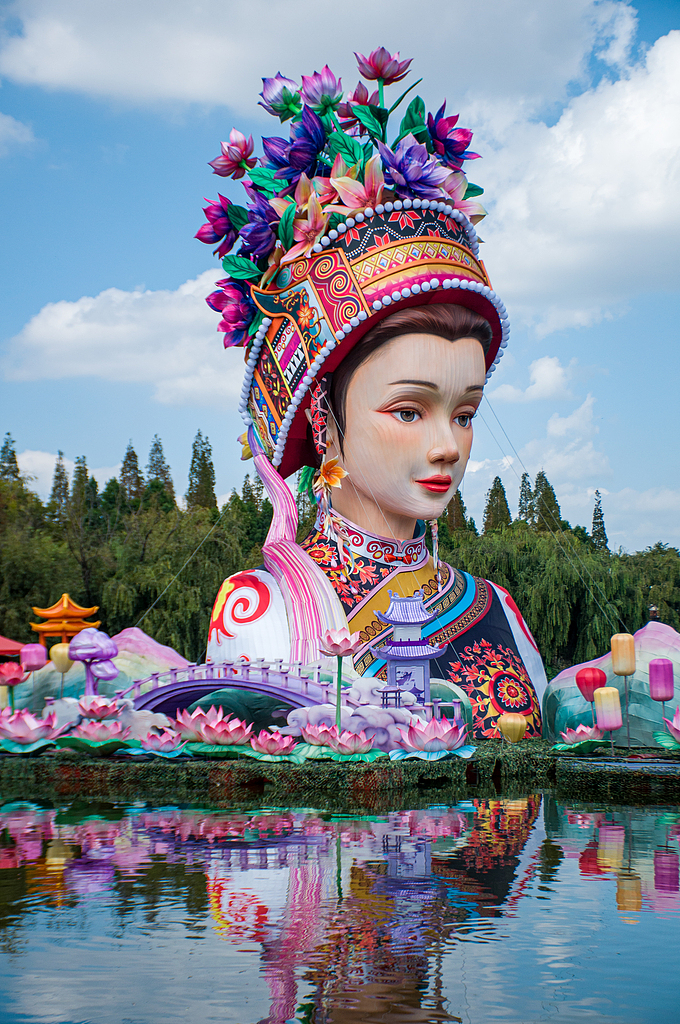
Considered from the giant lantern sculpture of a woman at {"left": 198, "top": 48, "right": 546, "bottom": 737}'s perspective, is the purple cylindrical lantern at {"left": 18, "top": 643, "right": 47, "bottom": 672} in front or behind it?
behind

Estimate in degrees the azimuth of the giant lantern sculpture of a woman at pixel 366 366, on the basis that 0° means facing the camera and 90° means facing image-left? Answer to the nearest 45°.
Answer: approximately 315°

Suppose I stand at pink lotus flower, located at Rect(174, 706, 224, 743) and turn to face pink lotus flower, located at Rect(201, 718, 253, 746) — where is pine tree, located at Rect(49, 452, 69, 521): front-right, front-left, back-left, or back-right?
back-left

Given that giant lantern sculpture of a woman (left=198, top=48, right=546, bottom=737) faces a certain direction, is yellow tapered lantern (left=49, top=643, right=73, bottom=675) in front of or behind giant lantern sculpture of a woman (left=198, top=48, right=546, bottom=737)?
behind

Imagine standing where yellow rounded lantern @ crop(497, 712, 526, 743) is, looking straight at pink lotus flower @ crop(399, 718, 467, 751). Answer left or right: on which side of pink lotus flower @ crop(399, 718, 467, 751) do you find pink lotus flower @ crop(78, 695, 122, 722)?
right
